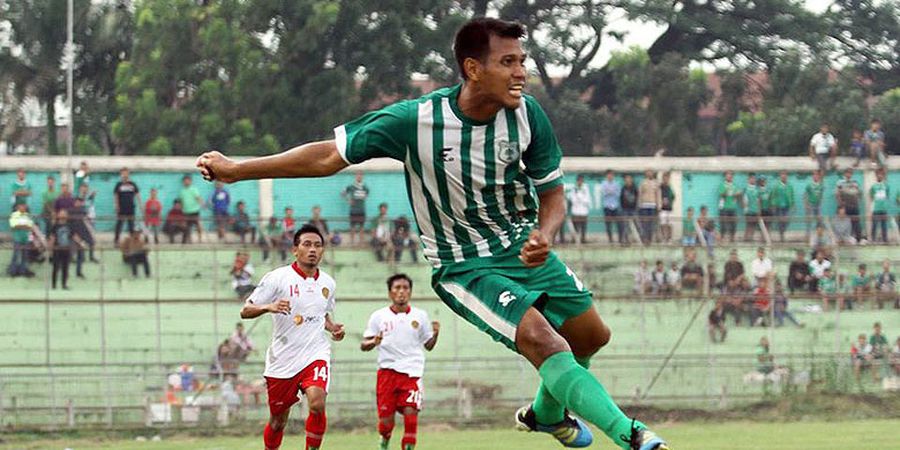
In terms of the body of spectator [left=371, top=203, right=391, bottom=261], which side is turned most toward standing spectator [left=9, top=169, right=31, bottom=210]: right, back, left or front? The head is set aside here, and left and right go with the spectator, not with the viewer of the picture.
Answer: right

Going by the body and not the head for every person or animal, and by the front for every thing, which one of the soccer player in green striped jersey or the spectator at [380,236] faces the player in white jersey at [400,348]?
the spectator

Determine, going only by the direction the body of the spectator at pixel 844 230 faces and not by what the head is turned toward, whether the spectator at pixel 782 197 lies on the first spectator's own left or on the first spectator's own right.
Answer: on the first spectator's own right

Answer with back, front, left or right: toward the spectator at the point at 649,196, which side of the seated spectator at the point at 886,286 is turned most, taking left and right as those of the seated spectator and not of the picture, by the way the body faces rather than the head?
right

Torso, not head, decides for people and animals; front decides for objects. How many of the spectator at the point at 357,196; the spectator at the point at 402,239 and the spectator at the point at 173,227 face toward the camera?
3

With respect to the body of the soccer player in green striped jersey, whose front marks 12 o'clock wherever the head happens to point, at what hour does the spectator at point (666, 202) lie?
The spectator is roughly at 8 o'clock from the soccer player in green striped jersey.

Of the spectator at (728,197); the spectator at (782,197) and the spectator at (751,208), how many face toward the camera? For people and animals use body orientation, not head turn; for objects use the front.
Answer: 3

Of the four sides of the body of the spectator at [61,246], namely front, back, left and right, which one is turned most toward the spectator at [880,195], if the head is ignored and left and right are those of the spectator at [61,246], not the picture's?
left

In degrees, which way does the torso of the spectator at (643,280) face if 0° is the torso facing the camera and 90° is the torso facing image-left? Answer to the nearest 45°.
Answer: approximately 0°

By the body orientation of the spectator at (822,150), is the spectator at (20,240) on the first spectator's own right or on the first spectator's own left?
on the first spectator's own right

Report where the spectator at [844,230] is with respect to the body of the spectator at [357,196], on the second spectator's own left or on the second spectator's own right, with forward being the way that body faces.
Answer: on the second spectator's own left
